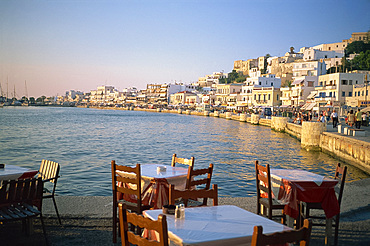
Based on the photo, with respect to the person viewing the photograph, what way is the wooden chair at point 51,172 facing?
facing the viewer and to the left of the viewer

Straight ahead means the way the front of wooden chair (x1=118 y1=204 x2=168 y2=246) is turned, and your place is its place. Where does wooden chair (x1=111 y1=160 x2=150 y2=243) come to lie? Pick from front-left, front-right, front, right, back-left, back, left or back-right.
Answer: front-left

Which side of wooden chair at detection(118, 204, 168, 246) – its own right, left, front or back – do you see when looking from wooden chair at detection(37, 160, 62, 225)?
left

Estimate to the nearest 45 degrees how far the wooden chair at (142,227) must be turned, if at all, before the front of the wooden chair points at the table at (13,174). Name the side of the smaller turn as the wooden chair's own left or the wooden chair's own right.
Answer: approximately 90° to the wooden chair's own left

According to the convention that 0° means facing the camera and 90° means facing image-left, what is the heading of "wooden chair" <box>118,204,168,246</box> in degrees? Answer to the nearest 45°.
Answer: approximately 225°

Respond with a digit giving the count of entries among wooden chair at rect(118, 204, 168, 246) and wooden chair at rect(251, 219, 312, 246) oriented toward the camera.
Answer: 0

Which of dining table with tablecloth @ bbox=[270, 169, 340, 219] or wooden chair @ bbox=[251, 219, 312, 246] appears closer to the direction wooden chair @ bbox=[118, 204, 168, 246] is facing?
the dining table with tablecloth

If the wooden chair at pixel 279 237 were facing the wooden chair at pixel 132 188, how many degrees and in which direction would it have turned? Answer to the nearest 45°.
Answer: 0° — it already faces it

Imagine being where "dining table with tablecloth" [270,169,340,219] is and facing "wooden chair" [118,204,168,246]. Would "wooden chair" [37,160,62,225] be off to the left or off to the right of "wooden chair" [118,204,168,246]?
right

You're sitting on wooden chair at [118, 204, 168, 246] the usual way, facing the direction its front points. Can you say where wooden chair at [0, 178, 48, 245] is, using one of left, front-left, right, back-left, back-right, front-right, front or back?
left

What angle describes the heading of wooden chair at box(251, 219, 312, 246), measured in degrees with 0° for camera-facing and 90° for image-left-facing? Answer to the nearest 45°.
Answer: approximately 135°

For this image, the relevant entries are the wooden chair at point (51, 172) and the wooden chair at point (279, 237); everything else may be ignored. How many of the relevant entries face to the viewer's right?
0
